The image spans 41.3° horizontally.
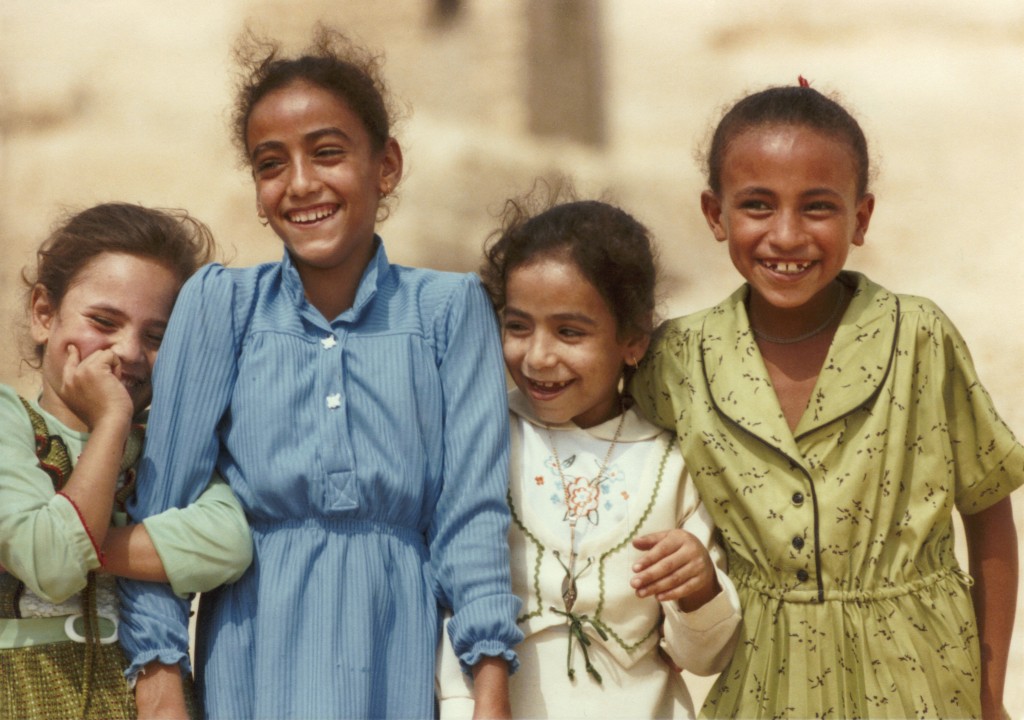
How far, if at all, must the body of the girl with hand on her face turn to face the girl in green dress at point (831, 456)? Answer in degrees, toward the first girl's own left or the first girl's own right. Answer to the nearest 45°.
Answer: approximately 45° to the first girl's own left

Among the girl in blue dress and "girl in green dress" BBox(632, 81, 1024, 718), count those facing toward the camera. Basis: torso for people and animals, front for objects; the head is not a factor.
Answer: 2

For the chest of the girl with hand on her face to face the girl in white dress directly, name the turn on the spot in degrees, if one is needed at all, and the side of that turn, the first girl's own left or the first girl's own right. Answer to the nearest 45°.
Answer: approximately 45° to the first girl's own left

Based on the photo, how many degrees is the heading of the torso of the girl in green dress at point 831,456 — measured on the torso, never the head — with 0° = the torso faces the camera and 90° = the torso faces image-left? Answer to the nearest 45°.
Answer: approximately 0°

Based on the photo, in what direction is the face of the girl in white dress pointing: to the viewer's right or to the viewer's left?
to the viewer's left
